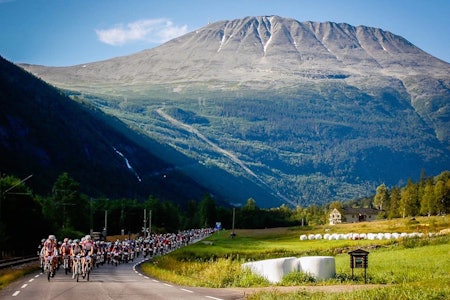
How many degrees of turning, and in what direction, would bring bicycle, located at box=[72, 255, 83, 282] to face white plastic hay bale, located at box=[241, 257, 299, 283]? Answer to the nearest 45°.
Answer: approximately 45° to its left

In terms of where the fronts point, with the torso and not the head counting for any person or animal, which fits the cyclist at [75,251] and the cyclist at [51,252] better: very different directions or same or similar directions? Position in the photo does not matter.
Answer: same or similar directions

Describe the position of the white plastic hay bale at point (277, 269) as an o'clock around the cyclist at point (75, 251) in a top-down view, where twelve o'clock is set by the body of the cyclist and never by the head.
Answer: The white plastic hay bale is roughly at 10 o'clock from the cyclist.

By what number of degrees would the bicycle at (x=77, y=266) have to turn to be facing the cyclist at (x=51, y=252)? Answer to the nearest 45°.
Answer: approximately 135° to its right

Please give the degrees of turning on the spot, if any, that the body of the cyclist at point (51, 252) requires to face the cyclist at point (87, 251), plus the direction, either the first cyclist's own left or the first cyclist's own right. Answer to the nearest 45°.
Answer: approximately 45° to the first cyclist's own left

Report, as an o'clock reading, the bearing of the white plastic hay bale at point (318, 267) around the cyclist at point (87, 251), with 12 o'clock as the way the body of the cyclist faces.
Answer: The white plastic hay bale is roughly at 10 o'clock from the cyclist.

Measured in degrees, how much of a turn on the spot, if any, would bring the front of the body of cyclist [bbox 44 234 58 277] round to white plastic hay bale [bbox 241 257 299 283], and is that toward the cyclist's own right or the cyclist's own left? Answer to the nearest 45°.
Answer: approximately 45° to the cyclist's own left

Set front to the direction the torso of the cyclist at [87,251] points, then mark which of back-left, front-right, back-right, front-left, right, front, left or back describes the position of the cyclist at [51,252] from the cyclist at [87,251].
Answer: back-right

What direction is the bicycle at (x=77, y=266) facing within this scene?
toward the camera

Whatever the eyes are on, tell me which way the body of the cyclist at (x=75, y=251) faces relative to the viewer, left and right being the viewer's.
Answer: facing the viewer
